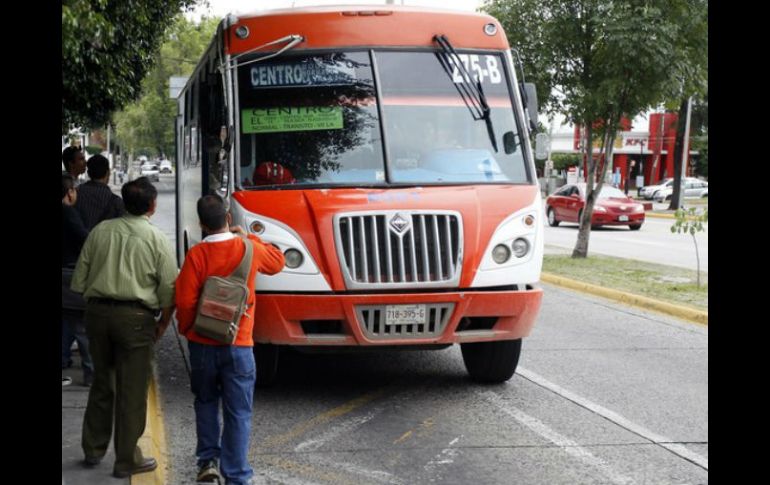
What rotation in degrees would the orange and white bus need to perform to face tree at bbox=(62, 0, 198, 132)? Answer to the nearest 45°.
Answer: approximately 135° to its right

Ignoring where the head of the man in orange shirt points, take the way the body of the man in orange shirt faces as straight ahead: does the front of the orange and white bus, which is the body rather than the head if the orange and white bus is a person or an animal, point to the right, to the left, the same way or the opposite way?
the opposite way

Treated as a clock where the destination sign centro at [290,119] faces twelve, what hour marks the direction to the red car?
The red car is roughly at 7 o'clock from the destination sign centro.

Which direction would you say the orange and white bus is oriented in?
toward the camera

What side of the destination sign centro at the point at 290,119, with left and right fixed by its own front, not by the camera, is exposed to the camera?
front

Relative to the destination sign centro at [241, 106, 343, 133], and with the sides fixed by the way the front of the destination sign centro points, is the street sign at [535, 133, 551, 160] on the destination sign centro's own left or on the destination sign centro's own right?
on the destination sign centro's own left

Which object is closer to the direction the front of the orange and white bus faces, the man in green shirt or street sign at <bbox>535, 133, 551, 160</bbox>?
the man in green shirt

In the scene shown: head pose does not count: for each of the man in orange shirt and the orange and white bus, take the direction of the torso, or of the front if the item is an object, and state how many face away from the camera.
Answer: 1

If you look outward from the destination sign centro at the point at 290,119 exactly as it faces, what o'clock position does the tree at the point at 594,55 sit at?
The tree is roughly at 7 o'clock from the destination sign centro.

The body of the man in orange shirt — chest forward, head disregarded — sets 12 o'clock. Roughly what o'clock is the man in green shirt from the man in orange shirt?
The man in green shirt is roughly at 10 o'clock from the man in orange shirt.

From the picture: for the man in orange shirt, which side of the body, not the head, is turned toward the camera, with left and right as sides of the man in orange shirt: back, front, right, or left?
back

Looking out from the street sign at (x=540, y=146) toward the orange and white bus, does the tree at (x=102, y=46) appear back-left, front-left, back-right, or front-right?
front-right

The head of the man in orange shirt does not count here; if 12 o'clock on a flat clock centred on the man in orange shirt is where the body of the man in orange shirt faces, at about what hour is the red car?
The red car is roughly at 1 o'clock from the man in orange shirt.

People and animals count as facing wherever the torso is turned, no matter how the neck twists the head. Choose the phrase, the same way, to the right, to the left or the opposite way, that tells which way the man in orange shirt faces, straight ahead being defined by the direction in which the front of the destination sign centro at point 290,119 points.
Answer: the opposite way

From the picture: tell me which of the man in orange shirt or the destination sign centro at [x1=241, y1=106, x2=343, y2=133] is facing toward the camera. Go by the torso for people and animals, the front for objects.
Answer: the destination sign centro
